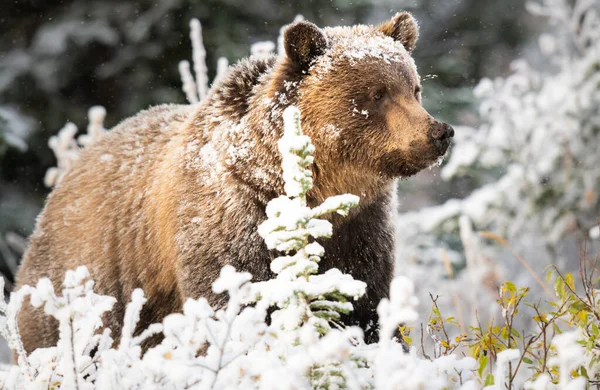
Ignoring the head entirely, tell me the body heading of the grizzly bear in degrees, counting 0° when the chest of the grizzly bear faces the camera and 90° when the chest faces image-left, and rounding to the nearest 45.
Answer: approximately 315°

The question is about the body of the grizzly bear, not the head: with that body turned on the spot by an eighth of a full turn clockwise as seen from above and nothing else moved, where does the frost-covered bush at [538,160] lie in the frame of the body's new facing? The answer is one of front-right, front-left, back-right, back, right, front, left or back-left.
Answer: back-left
